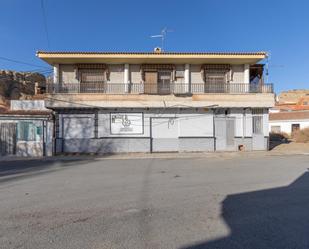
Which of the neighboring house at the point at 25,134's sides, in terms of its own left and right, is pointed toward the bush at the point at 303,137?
left

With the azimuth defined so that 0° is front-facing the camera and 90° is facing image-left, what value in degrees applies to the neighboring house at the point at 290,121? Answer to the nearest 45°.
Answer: approximately 0°

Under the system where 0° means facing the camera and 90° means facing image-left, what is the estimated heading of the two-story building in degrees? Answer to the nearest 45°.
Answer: approximately 0°

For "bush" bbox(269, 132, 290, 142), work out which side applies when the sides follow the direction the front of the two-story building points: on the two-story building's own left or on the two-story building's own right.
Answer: on the two-story building's own left

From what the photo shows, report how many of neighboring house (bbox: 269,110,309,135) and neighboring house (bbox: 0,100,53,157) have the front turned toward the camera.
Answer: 2

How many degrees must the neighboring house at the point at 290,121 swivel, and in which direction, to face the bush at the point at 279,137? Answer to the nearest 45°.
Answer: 0° — it already faces it

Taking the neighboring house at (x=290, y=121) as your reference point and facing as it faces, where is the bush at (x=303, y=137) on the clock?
The bush is roughly at 12 o'clock from the neighboring house.

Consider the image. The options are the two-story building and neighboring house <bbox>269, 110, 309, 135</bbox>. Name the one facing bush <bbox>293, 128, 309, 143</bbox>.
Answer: the neighboring house

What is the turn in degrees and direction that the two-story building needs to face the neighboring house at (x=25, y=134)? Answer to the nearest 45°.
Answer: approximately 90° to its right

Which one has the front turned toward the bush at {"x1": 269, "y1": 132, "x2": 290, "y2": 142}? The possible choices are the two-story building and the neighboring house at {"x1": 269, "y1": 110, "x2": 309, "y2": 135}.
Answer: the neighboring house
